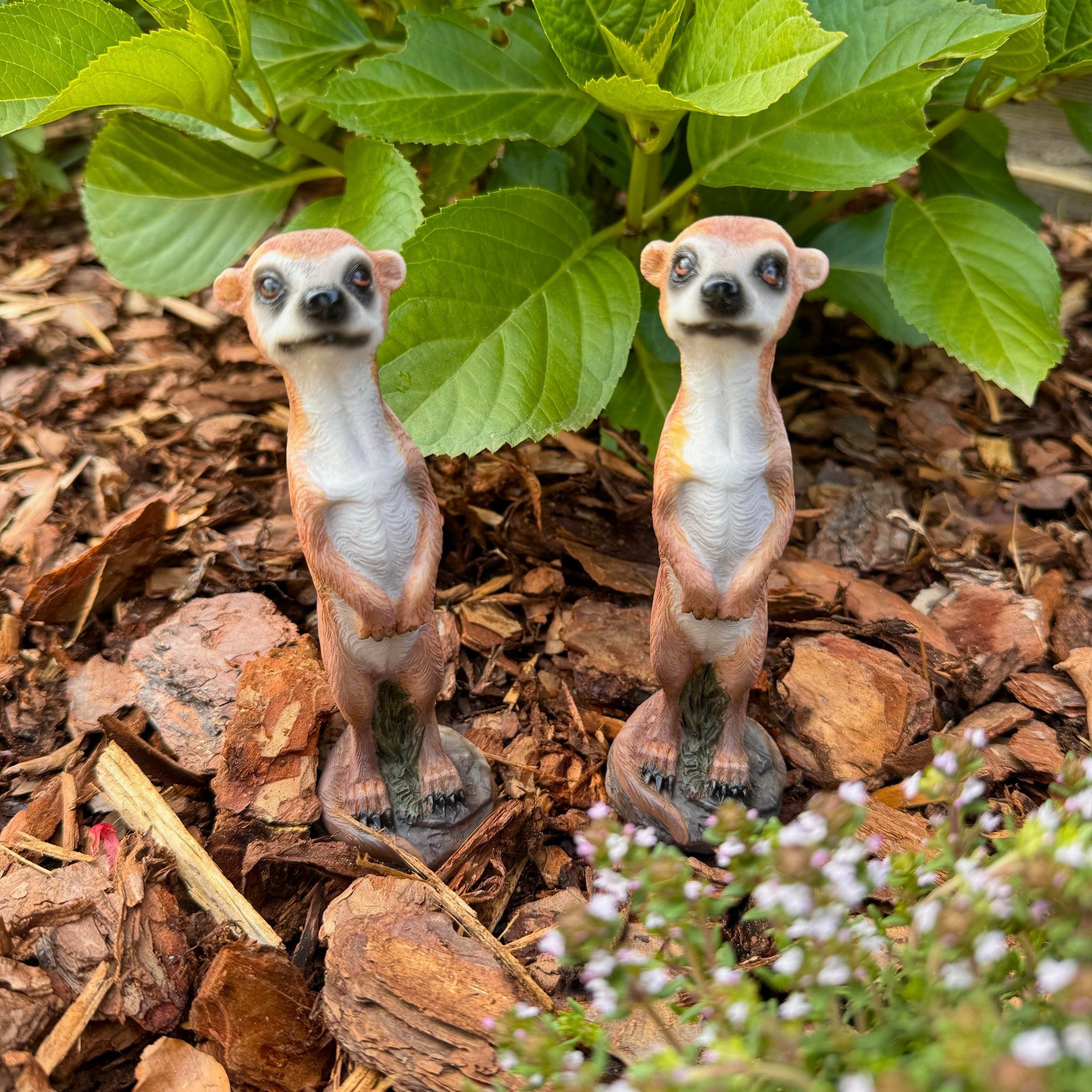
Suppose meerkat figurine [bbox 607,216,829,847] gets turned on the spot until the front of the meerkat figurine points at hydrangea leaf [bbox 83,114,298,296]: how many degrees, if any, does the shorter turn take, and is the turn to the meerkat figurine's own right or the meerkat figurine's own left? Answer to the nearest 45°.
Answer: approximately 135° to the meerkat figurine's own right

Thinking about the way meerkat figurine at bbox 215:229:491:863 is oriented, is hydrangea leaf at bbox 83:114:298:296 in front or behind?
behind

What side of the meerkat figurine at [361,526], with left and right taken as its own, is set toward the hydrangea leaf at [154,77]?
back

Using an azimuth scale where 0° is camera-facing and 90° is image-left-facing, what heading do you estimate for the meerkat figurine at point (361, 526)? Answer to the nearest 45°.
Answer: approximately 0°

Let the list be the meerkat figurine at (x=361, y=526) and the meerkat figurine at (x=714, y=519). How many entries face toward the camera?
2

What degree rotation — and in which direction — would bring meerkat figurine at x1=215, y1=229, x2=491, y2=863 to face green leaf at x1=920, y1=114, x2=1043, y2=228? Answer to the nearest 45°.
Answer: approximately 135° to its left

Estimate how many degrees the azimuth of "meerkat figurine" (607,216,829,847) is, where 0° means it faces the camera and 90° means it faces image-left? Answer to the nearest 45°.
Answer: approximately 0°

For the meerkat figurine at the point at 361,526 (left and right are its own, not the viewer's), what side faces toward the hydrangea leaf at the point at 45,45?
back

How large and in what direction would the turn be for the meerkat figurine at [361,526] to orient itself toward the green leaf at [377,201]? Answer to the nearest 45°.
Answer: approximately 180°
